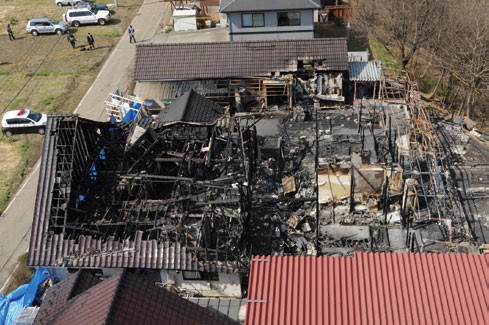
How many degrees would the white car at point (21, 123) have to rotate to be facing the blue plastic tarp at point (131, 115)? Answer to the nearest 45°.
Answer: approximately 45° to its right

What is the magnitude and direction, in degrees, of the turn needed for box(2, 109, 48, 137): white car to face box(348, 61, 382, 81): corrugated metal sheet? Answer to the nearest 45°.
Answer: approximately 45° to its right

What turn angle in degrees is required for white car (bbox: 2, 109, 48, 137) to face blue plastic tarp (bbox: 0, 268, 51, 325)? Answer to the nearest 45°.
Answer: approximately 90° to its right

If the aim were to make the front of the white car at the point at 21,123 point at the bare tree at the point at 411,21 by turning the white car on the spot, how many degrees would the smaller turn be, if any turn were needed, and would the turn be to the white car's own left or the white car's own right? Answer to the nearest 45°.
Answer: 0° — it already faces it

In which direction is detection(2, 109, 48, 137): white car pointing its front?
to the viewer's right
